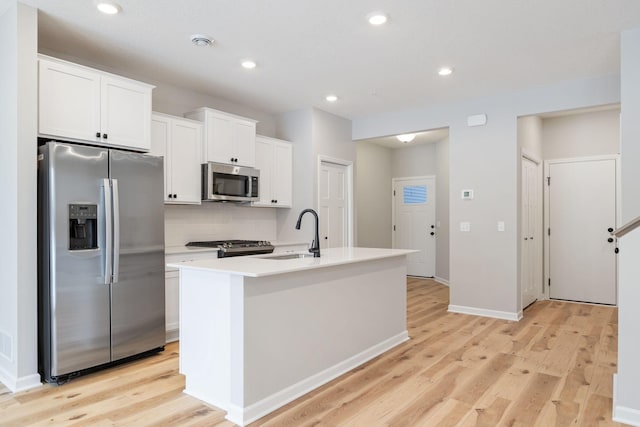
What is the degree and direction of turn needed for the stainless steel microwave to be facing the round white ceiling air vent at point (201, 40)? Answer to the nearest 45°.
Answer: approximately 45° to its right

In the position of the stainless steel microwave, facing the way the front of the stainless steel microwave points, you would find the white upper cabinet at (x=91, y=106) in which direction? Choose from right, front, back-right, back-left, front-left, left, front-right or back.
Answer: right

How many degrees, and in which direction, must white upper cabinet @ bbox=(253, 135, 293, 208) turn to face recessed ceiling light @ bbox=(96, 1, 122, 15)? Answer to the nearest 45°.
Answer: approximately 90° to its right

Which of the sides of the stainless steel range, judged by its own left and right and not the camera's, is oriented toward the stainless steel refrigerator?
right

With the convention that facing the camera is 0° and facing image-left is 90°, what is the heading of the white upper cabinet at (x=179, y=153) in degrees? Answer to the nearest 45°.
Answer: approximately 315°

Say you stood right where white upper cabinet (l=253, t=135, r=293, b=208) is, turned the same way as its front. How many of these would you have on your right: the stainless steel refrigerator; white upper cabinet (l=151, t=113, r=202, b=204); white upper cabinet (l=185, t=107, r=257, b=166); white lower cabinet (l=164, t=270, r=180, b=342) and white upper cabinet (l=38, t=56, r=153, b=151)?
5

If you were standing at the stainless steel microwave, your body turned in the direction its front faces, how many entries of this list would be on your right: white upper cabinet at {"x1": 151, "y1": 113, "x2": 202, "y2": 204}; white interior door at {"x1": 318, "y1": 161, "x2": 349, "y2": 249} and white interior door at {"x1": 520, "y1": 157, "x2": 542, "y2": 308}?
1

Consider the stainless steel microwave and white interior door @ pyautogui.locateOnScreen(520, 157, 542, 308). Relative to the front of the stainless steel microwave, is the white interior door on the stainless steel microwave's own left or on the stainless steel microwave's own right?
on the stainless steel microwave's own left

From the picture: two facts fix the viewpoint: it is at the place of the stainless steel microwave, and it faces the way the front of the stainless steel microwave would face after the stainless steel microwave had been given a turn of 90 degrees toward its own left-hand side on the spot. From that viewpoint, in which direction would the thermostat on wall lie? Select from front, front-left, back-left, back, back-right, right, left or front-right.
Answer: front-right

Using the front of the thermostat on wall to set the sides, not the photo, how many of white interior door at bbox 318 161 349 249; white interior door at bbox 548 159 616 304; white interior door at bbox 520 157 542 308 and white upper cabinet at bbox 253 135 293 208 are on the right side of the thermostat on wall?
2

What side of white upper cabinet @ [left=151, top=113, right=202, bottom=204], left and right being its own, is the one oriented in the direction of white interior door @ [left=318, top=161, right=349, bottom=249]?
left

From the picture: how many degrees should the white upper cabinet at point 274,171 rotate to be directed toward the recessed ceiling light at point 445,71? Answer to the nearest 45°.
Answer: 0° — it already faces it

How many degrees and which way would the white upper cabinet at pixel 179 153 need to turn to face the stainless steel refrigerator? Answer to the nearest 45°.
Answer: approximately 90° to its right

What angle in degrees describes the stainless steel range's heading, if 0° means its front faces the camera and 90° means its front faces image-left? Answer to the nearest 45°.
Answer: approximately 315°
